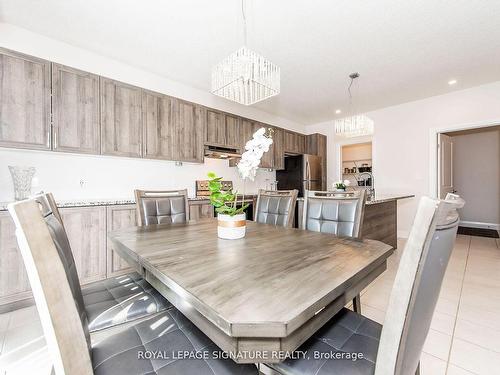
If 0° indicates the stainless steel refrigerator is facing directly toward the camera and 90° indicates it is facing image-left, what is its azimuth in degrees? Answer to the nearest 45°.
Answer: approximately 315°

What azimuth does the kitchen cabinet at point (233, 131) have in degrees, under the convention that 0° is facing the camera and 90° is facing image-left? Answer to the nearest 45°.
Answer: approximately 315°

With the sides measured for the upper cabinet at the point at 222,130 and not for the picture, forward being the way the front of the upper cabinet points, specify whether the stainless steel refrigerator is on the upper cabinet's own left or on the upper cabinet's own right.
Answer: on the upper cabinet's own left

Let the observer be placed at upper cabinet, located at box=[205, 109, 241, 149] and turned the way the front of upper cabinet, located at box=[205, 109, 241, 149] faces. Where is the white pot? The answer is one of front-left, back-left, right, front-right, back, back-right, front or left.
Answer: front-right

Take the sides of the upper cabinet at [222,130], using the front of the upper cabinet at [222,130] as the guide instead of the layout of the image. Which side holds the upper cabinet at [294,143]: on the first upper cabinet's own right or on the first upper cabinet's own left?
on the first upper cabinet's own left

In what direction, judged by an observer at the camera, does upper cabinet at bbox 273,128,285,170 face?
facing the viewer and to the right of the viewer

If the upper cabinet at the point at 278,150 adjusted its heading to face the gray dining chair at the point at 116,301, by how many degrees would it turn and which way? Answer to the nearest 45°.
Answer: approximately 45° to its right

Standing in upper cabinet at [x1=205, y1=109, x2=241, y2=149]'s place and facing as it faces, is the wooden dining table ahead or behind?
ahead

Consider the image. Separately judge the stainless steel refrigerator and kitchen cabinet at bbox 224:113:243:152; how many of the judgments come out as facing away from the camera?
0

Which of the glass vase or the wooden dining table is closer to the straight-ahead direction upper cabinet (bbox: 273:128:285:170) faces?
the wooden dining table

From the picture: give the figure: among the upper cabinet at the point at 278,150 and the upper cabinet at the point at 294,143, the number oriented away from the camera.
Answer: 0

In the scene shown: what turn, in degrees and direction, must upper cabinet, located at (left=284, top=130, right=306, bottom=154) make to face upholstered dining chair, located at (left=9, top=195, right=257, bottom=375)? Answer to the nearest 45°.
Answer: approximately 45° to its right
